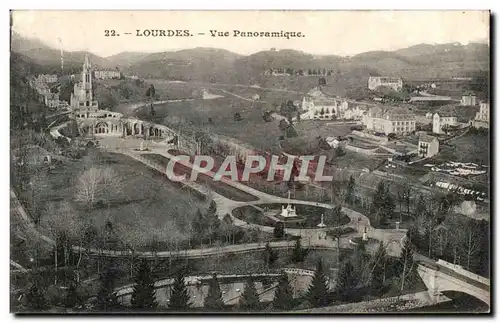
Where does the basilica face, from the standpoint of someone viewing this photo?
facing the viewer and to the right of the viewer

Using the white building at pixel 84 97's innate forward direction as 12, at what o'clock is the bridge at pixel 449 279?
The bridge is roughly at 11 o'clock from the white building.

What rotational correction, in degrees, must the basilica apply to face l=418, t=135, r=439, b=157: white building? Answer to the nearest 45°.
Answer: approximately 45° to its left
